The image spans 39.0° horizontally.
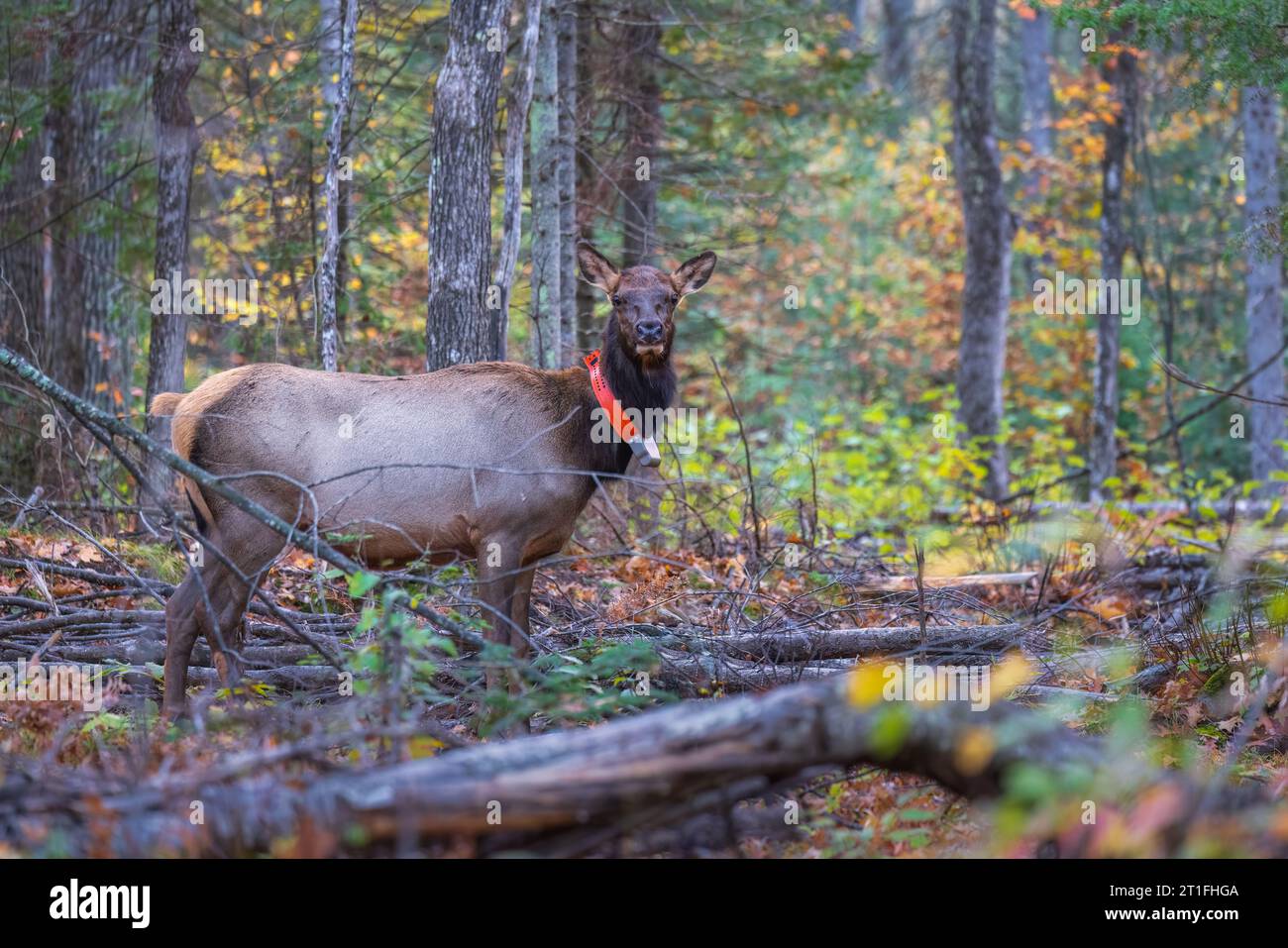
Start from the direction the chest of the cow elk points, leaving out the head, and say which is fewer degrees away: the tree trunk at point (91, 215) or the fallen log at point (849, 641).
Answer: the fallen log

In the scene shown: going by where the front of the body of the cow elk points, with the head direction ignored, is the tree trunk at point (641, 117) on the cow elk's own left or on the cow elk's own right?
on the cow elk's own left

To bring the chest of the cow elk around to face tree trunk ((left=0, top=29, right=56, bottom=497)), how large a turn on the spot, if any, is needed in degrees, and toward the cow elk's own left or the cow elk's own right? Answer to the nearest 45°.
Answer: approximately 135° to the cow elk's own left

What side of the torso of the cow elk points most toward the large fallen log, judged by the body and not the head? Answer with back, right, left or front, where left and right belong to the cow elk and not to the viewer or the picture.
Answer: right

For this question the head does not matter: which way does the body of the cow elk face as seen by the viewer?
to the viewer's right

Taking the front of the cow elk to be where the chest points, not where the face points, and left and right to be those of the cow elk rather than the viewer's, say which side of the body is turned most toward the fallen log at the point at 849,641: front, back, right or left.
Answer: front

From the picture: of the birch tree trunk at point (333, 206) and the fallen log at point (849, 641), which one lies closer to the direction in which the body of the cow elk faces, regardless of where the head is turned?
the fallen log

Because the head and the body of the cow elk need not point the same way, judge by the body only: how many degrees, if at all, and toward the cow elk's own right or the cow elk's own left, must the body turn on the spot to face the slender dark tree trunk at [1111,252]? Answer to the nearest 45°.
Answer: approximately 45° to the cow elk's own left

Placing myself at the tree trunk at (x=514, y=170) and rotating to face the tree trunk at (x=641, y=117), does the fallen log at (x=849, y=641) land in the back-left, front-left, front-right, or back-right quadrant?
back-right

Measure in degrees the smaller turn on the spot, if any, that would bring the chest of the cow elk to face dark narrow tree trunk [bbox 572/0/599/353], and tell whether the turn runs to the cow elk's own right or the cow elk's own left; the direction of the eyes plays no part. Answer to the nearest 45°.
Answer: approximately 90° to the cow elk's own left

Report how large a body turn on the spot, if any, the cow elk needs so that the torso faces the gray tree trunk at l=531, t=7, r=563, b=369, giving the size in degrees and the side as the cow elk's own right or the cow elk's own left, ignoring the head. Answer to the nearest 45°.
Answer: approximately 90° to the cow elk's own left

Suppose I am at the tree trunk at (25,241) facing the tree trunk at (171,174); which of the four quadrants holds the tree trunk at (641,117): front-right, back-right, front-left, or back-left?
front-left

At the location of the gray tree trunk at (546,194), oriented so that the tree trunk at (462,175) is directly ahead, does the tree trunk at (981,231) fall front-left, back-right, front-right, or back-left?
back-left

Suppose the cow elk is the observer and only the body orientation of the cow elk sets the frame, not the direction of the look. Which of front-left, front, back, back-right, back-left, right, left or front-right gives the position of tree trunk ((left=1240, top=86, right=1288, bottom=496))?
front-left
